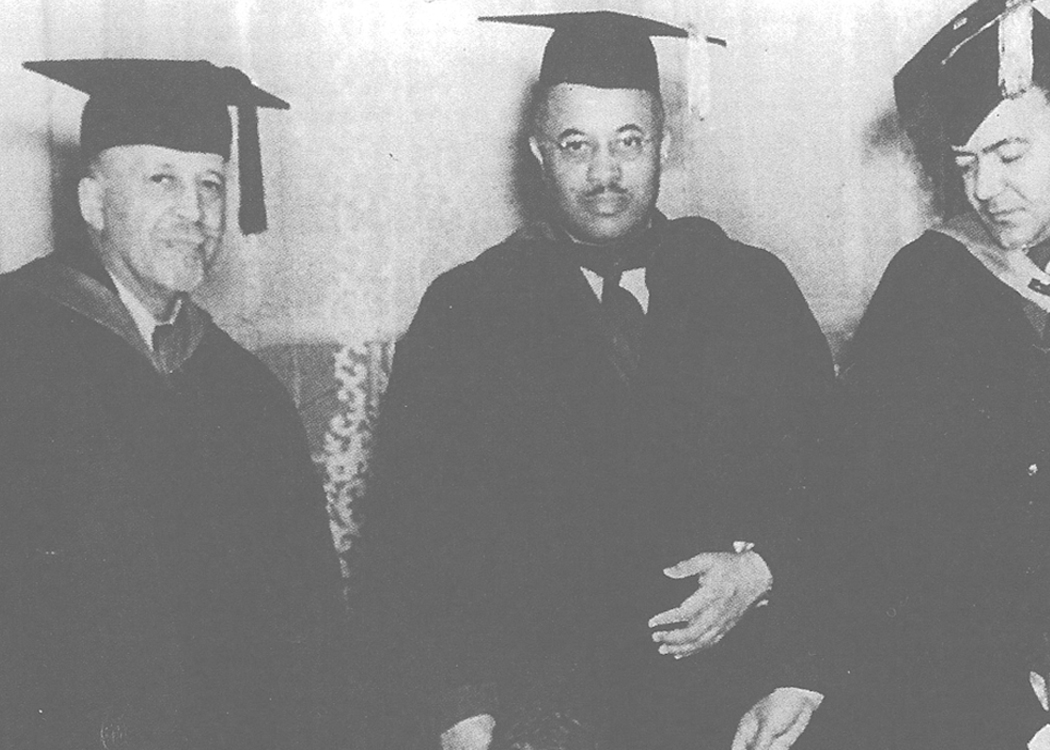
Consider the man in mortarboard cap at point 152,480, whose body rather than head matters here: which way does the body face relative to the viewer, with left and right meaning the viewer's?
facing the viewer and to the right of the viewer

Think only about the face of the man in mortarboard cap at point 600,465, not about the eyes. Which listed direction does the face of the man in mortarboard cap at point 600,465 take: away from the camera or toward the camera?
toward the camera

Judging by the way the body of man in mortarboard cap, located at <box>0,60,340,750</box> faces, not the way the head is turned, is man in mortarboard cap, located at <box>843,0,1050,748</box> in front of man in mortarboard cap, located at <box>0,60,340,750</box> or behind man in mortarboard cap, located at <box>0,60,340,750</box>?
in front

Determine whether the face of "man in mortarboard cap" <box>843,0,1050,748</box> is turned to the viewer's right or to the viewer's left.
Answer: to the viewer's left

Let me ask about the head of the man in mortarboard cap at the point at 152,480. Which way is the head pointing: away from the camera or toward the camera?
toward the camera

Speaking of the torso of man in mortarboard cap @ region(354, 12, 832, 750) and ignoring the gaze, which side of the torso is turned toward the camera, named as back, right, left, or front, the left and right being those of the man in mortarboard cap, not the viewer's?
front
